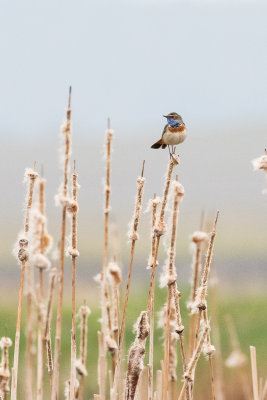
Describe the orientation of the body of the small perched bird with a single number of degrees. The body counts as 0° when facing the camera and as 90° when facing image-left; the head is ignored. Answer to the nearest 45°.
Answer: approximately 315°
